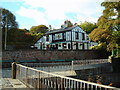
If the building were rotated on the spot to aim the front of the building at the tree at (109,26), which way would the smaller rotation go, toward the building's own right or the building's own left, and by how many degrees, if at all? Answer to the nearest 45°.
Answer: approximately 45° to the building's own left

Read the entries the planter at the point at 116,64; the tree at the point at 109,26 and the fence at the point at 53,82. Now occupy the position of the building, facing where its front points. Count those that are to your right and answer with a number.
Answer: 0

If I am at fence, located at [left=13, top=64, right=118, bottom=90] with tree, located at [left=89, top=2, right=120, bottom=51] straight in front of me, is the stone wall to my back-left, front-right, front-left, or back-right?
front-left

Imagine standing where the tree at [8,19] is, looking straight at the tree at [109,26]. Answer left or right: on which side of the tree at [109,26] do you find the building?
left

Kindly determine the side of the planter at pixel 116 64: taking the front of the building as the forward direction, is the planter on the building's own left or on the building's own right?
on the building's own left

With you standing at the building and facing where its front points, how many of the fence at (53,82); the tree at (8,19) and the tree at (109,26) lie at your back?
0

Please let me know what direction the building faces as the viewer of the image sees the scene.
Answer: facing the viewer and to the left of the viewer

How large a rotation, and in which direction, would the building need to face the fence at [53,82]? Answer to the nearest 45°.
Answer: approximately 45° to its left
